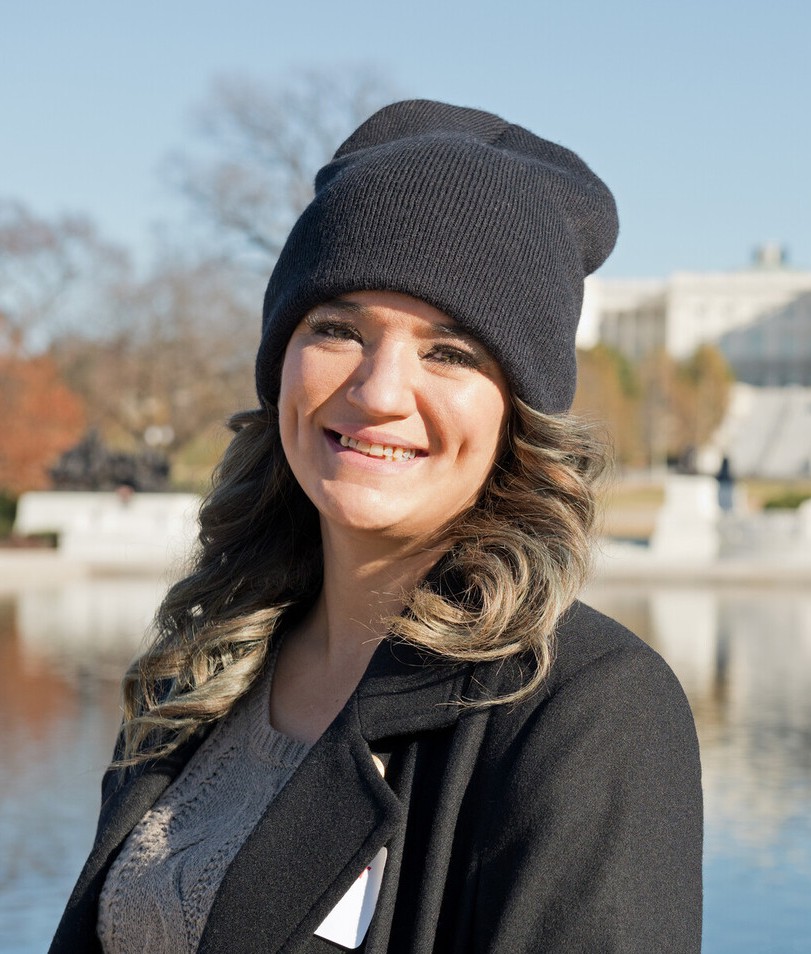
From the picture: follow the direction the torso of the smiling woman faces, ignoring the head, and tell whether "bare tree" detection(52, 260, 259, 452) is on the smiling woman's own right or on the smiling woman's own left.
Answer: on the smiling woman's own right

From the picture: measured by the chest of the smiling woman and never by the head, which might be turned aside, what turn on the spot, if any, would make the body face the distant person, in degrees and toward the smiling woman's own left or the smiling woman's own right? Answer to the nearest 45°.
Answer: approximately 135° to the smiling woman's own right

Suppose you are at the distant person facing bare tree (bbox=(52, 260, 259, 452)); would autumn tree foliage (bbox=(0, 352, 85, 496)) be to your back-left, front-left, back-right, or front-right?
front-left

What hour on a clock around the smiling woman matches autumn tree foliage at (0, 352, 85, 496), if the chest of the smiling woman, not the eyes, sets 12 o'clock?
The autumn tree foliage is roughly at 4 o'clock from the smiling woman.

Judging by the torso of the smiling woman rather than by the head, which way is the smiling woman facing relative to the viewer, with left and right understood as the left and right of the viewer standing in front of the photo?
facing the viewer and to the left of the viewer

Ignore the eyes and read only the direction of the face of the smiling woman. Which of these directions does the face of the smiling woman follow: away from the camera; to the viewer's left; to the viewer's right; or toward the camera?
toward the camera
